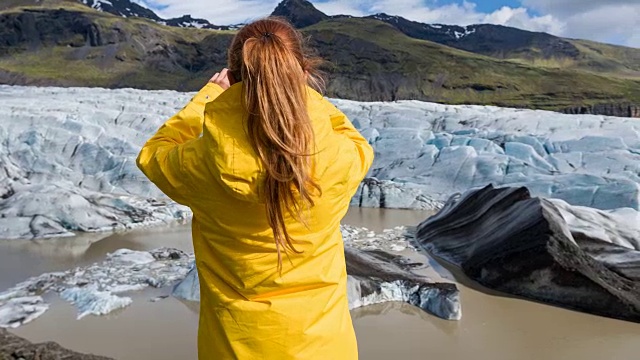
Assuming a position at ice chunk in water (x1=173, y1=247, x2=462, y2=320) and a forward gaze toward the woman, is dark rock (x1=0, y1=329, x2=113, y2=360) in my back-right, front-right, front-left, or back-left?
front-right

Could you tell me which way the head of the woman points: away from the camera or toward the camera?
away from the camera

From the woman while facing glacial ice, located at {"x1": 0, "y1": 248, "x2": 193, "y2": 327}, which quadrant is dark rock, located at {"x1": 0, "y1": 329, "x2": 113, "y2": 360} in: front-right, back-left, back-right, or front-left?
front-left

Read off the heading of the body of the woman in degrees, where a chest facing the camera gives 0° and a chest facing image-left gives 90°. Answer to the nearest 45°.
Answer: approximately 180°

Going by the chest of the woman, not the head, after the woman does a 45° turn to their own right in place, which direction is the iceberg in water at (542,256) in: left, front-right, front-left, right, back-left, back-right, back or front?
front

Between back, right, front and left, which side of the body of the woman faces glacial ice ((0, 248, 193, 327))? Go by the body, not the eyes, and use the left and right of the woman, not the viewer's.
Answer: front

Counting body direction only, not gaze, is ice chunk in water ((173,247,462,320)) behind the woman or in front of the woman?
in front
